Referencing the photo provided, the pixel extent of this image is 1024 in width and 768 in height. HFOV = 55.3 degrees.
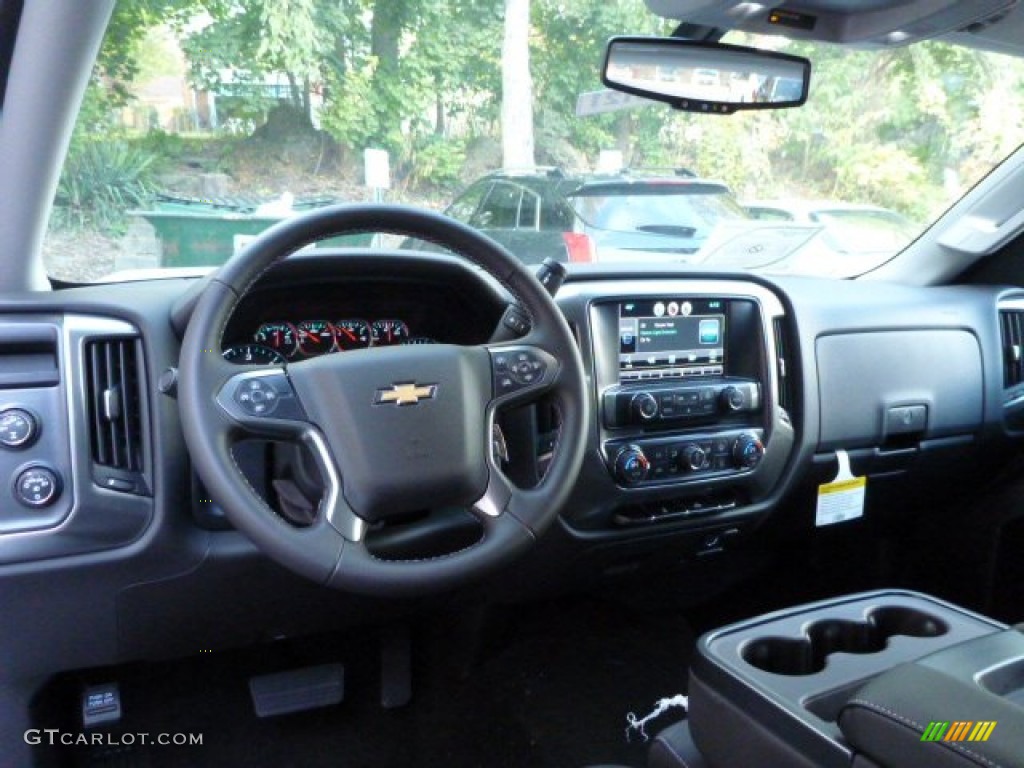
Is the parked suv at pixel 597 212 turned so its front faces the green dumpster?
no

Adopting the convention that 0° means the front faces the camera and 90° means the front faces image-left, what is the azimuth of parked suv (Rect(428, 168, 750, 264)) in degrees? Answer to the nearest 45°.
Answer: approximately 135°
